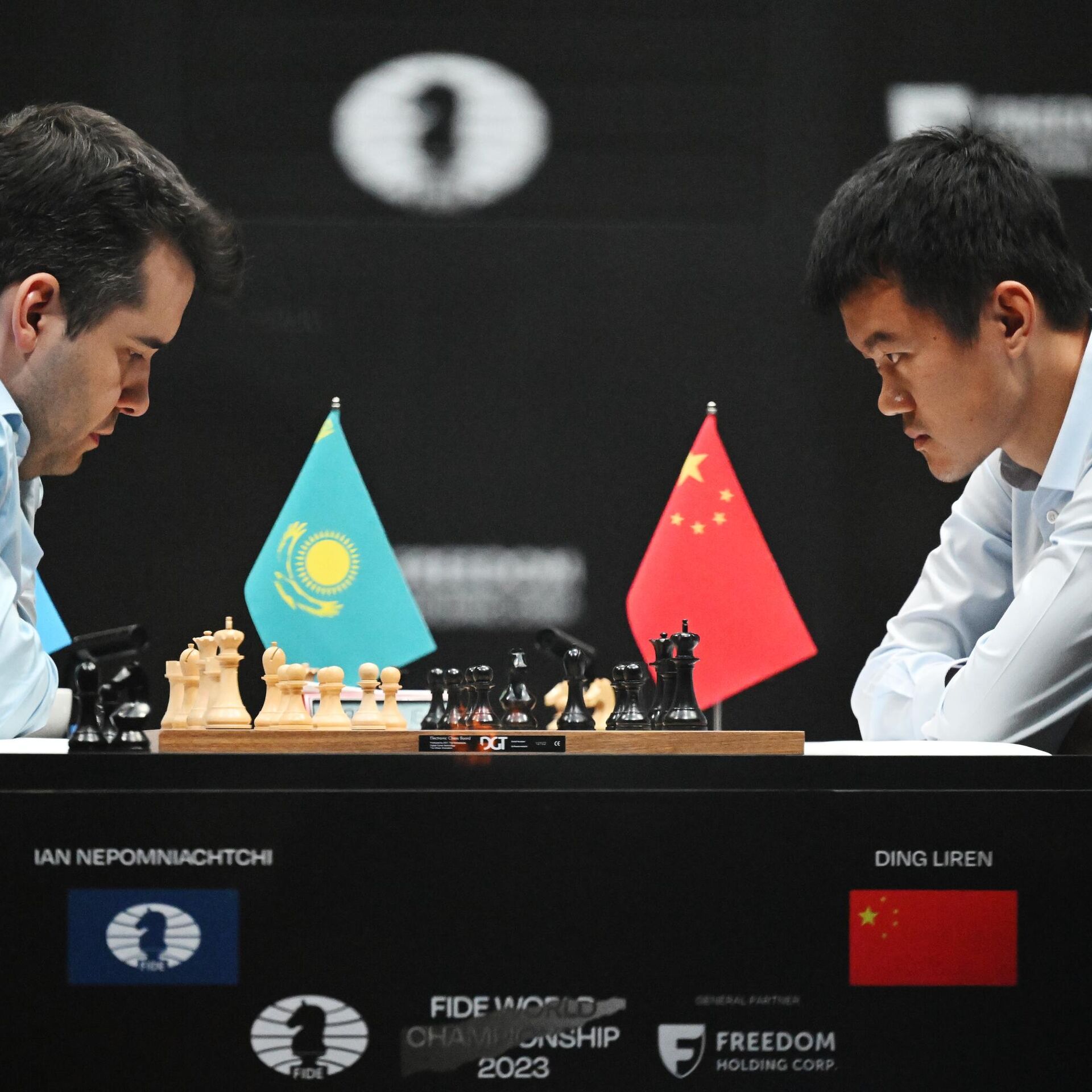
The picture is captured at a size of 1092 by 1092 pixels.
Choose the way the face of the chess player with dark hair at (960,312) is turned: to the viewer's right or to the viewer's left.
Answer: to the viewer's left

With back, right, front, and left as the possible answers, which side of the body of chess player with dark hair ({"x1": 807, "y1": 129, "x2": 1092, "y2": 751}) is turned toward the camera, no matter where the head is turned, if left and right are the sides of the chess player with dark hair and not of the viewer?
left

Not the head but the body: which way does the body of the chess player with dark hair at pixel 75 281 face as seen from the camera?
to the viewer's right

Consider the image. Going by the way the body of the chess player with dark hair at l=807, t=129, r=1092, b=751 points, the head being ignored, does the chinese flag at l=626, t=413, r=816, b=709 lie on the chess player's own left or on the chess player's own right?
on the chess player's own right

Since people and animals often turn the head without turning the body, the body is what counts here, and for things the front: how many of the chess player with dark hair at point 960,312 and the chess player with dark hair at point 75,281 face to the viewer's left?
1

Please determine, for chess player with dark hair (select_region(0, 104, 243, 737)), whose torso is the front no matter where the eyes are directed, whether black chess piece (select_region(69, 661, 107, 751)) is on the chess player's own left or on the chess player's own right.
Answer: on the chess player's own right

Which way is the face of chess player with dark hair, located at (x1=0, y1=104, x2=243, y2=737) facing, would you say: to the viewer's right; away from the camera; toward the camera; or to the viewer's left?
to the viewer's right
